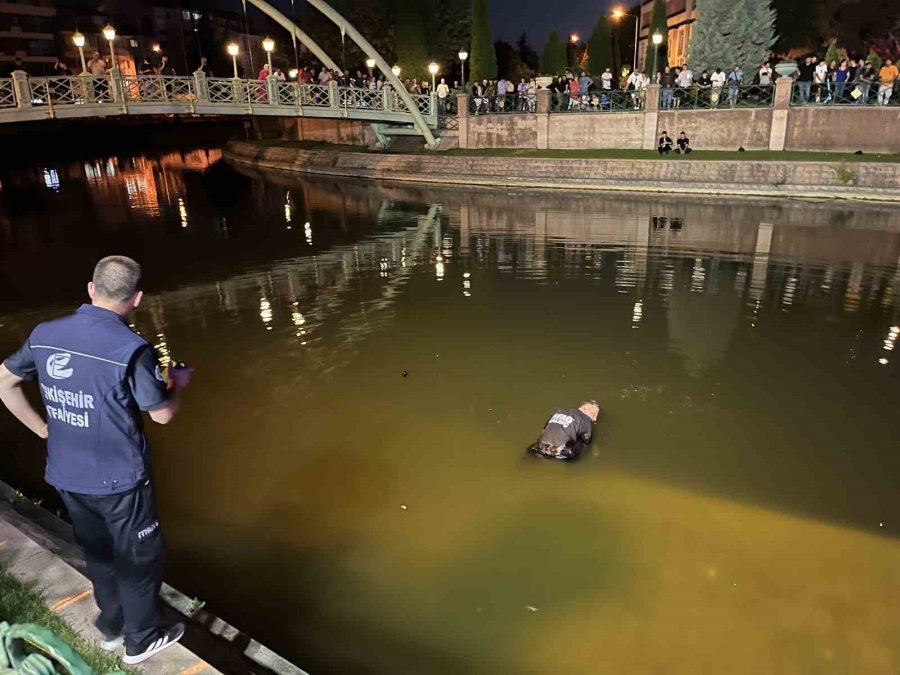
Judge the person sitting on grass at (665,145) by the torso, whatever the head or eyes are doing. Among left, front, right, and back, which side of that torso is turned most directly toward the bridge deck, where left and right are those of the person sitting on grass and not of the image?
right

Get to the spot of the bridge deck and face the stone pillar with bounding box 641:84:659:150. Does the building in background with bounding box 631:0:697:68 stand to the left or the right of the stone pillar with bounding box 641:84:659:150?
left

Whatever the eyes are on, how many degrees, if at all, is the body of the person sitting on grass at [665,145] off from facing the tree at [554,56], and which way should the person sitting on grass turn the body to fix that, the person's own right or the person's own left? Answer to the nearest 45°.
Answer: approximately 135° to the person's own right

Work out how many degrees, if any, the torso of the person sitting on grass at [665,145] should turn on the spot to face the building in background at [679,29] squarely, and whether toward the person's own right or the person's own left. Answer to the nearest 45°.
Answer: approximately 180°

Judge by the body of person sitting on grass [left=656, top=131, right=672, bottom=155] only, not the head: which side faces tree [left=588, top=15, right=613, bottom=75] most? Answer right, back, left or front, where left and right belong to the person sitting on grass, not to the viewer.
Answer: back

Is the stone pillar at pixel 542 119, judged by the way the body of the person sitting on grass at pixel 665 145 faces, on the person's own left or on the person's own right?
on the person's own right

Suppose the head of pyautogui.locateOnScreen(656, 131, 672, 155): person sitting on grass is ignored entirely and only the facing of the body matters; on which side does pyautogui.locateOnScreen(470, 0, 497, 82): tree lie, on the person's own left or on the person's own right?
on the person's own right

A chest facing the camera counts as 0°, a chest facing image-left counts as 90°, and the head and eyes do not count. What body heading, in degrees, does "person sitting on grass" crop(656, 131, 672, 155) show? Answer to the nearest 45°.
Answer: approximately 0°

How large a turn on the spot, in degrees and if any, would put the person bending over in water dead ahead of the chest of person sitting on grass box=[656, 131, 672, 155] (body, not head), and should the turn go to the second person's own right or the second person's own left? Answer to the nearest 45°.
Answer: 0° — they already face them

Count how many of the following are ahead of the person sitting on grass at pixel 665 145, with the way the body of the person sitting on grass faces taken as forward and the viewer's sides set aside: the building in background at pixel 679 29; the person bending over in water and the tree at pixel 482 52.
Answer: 1

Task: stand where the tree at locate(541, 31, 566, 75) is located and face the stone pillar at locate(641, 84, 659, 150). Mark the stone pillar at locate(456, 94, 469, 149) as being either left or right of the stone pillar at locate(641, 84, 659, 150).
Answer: right

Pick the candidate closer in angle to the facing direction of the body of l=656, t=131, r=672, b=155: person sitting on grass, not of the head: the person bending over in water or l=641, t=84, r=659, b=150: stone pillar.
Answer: the person bending over in water

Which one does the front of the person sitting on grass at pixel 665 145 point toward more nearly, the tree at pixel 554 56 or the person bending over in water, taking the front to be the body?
the person bending over in water
